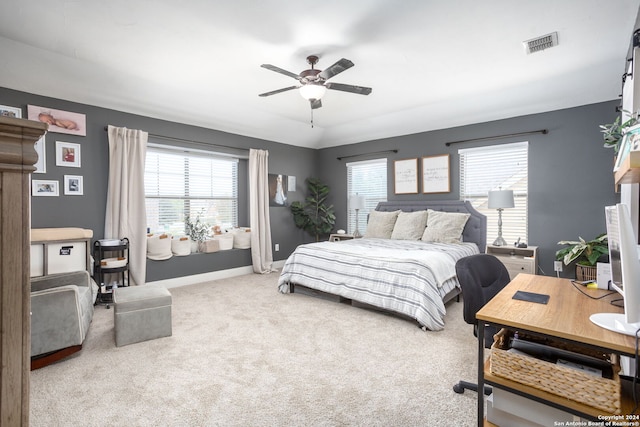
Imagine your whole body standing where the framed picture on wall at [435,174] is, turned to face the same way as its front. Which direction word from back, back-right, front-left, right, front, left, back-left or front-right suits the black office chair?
front-left

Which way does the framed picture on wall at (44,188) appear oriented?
toward the camera

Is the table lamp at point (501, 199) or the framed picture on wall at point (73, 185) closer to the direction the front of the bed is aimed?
the framed picture on wall

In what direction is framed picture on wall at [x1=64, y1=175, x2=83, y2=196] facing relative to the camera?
toward the camera

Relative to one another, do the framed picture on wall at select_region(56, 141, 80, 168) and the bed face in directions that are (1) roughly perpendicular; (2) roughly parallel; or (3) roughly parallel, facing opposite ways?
roughly perpendicular

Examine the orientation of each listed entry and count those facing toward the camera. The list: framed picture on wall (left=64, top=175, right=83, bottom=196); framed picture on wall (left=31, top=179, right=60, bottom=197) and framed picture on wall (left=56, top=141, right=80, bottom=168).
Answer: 3

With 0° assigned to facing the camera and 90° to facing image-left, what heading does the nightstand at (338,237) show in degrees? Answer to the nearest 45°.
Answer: approximately 45°

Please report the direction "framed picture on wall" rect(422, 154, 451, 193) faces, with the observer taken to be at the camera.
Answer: facing the viewer and to the left of the viewer

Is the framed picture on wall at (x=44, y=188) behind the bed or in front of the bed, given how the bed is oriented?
in front

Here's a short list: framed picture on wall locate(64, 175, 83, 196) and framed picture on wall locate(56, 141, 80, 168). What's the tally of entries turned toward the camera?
2

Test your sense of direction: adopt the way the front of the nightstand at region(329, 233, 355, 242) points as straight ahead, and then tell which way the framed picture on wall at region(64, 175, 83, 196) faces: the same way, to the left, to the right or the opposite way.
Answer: to the left

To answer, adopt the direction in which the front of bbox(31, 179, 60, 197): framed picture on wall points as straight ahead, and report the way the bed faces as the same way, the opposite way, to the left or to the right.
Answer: to the right

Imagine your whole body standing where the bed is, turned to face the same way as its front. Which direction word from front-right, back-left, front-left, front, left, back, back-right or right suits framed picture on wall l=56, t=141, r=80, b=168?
front-right

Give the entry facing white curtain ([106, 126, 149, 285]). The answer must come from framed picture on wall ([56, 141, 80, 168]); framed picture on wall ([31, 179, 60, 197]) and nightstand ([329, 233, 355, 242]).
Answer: the nightstand

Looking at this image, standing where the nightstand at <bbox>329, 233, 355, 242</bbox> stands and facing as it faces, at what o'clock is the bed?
The bed is roughly at 10 o'clock from the nightstand.

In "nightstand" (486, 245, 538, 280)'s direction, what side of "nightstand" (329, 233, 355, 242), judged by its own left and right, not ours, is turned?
left
